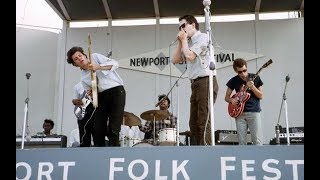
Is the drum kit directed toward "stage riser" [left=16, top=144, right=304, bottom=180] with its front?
yes

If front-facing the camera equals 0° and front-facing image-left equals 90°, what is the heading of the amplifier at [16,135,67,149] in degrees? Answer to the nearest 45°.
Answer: approximately 0°

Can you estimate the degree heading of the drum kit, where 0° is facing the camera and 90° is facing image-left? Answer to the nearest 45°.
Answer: approximately 0°

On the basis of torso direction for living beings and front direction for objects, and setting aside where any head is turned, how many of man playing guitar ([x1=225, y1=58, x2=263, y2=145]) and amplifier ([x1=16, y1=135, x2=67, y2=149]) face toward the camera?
2
